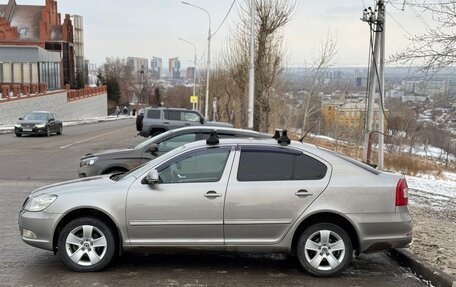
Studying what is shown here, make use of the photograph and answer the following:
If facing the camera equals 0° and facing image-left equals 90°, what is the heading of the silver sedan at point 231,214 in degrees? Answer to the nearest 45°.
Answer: approximately 90°

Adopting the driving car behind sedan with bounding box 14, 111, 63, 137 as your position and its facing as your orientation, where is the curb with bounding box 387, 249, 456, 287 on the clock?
The curb is roughly at 10 o'clock from the driving car behind sedan.

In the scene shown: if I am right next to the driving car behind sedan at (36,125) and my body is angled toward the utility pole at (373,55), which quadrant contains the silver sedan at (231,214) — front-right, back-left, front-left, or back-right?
front-right

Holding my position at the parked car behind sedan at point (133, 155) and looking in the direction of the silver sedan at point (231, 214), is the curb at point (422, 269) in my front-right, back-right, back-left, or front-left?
front-left

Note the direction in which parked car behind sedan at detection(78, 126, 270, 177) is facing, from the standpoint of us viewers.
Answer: facing to the left of the viewer

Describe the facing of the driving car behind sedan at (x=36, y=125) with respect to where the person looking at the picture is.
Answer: facing the viewer and to the left of the viewer

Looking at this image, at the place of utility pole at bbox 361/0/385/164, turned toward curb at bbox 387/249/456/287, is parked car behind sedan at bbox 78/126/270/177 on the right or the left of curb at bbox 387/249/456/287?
right

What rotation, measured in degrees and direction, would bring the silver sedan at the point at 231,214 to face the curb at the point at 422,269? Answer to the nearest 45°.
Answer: approximately 180°

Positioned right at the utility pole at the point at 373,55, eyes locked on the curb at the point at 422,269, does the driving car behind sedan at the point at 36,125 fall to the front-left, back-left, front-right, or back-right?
back-right

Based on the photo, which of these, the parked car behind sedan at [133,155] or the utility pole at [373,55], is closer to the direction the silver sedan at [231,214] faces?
the parked car behind sedan

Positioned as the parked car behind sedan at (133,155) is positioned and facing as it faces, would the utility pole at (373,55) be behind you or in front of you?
behind

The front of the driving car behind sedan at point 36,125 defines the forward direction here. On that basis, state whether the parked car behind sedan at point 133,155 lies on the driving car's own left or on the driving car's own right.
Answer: on the driving car's own left

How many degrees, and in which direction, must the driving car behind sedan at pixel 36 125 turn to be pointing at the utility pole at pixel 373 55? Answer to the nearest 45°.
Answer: approximately 45° to its left
